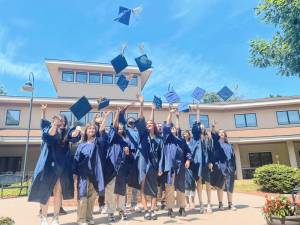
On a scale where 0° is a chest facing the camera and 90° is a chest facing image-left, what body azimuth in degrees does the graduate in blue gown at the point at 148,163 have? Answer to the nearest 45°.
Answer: approximately 0°

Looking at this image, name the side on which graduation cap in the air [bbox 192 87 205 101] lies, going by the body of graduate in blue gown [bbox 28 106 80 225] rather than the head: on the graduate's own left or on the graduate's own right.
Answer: on the graduate's own left

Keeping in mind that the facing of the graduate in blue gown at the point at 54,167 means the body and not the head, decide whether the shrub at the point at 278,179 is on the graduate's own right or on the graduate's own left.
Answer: on the graduate's own left

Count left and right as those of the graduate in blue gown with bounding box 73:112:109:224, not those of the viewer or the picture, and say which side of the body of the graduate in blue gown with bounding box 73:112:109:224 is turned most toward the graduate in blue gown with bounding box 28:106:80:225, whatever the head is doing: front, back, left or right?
right

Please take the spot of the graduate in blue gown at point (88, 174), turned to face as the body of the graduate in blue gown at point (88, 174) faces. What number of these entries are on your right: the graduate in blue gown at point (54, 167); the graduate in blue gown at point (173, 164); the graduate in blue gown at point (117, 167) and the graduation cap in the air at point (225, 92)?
1

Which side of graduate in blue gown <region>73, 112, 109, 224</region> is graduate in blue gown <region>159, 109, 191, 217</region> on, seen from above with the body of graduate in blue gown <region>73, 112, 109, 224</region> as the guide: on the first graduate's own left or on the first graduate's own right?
on the first graduate's own left

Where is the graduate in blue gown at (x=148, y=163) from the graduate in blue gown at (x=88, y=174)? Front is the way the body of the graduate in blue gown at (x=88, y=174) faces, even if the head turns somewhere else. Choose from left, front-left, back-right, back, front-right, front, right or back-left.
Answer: left

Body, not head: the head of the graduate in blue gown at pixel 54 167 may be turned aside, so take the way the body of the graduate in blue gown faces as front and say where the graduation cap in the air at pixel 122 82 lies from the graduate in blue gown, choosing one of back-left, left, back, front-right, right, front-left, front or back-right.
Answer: back-left

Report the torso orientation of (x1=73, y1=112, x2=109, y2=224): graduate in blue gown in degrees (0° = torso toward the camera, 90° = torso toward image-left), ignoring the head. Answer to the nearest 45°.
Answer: approximately 0°
